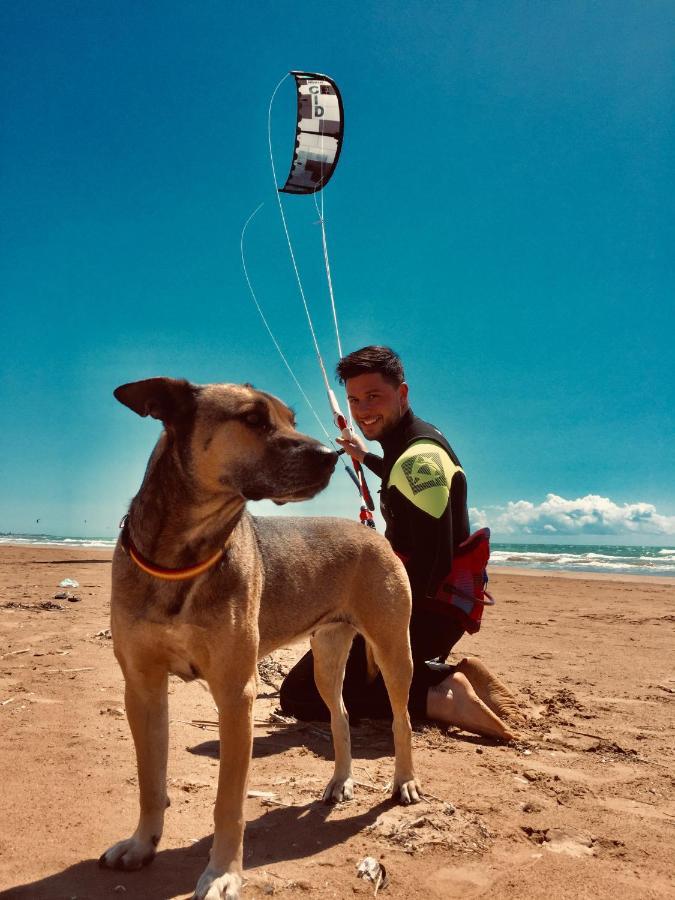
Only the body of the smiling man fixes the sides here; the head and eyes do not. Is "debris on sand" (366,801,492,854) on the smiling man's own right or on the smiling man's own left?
on the smiling man's own left

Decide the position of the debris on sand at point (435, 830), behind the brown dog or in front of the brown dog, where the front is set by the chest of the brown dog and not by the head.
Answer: behind

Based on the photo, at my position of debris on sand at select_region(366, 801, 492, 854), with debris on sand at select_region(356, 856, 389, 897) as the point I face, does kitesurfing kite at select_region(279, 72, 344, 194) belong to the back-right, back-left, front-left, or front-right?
back-right

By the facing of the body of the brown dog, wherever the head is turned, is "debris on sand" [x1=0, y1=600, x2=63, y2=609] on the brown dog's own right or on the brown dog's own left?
on the brown dog's own right

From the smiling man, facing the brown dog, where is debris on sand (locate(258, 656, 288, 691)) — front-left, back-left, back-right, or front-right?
back-right

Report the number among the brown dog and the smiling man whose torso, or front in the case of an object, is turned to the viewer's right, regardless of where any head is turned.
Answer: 0

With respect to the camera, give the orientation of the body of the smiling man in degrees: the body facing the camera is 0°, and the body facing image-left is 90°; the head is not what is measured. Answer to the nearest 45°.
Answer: approximately 90°

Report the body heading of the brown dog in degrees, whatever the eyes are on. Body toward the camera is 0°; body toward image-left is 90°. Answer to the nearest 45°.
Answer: approximately 45°

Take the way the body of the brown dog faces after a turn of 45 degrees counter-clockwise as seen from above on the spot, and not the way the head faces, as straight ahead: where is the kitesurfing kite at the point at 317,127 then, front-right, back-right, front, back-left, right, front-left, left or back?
back
